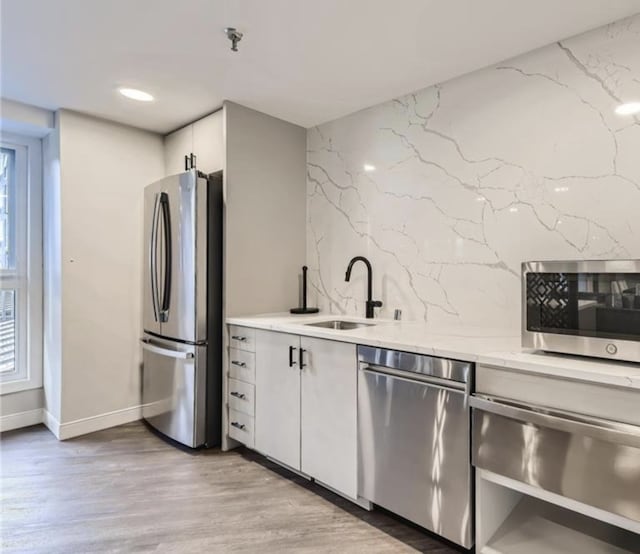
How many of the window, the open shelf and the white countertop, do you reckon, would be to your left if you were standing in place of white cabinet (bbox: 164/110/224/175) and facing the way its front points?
2

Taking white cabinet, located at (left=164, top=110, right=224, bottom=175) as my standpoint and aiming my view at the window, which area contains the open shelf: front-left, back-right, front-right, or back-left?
back-left

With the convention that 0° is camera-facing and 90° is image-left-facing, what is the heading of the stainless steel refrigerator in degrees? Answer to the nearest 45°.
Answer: approximately 45°

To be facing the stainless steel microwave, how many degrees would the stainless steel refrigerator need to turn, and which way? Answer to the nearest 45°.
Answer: approximately 90° to its left

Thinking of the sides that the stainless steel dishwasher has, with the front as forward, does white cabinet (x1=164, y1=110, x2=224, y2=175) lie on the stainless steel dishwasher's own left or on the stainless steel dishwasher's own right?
on the stainless steel dishwasher's own right

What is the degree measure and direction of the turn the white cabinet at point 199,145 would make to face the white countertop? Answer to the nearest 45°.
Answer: approximately 90° to its left

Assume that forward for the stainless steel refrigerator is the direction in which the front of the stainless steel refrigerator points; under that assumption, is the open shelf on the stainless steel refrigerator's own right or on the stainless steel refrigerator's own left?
on the stainless steel refrigerator's own left

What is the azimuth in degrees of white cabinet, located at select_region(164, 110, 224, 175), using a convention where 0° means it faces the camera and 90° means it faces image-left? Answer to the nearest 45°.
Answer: approximately 45°

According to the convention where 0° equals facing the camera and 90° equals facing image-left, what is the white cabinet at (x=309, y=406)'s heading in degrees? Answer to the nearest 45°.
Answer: approximately 45°

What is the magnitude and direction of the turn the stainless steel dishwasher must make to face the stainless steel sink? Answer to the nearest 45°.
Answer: approximately 90° to its right
